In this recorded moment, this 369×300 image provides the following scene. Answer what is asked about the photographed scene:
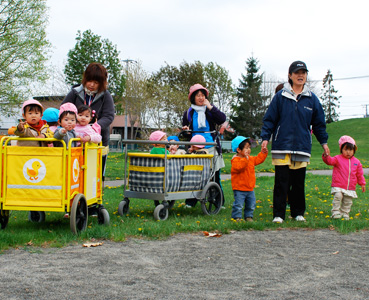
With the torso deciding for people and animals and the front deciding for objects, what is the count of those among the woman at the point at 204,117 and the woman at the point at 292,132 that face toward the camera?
2

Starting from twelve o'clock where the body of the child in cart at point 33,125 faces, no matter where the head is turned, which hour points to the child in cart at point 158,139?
the child in cart at point 158,139 is roughly at 8 o'clock from the child in cart at point 33,125.

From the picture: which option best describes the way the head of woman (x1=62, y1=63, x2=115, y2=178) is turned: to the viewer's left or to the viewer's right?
to the viewer's left

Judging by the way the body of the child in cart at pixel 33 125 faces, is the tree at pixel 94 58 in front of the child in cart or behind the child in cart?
behind

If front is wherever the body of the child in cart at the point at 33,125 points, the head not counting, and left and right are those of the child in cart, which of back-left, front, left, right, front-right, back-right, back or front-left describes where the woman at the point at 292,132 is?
left

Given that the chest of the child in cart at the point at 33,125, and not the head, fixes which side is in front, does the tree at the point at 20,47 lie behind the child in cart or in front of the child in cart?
behind

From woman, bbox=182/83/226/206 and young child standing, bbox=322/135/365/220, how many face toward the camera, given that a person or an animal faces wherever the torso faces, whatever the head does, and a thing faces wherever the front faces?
2
